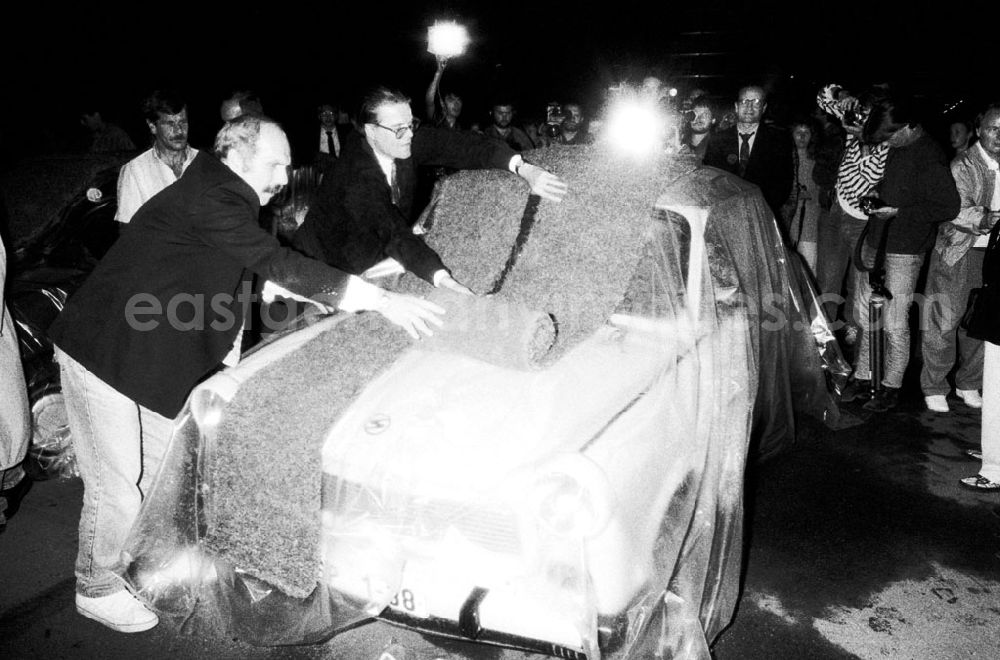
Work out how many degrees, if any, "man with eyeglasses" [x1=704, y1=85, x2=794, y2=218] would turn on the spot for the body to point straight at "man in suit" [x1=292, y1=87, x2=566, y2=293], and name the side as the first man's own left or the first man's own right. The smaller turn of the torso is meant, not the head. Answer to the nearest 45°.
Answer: approximately 45° to the first man's own right

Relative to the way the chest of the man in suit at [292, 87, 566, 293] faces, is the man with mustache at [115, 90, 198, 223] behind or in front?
behind

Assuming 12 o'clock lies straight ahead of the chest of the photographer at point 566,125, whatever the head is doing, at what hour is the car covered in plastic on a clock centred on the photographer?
The car covered in plastic is roughly at 12 o'clock from the photographer.

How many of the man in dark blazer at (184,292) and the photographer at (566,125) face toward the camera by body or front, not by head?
1

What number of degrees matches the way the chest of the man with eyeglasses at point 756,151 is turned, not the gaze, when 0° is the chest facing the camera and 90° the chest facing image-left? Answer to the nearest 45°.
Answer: approximately 0°

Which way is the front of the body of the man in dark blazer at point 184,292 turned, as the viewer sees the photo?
to the viewer's right

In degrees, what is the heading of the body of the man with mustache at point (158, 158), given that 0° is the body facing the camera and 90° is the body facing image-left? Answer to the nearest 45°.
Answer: approximately 315°
